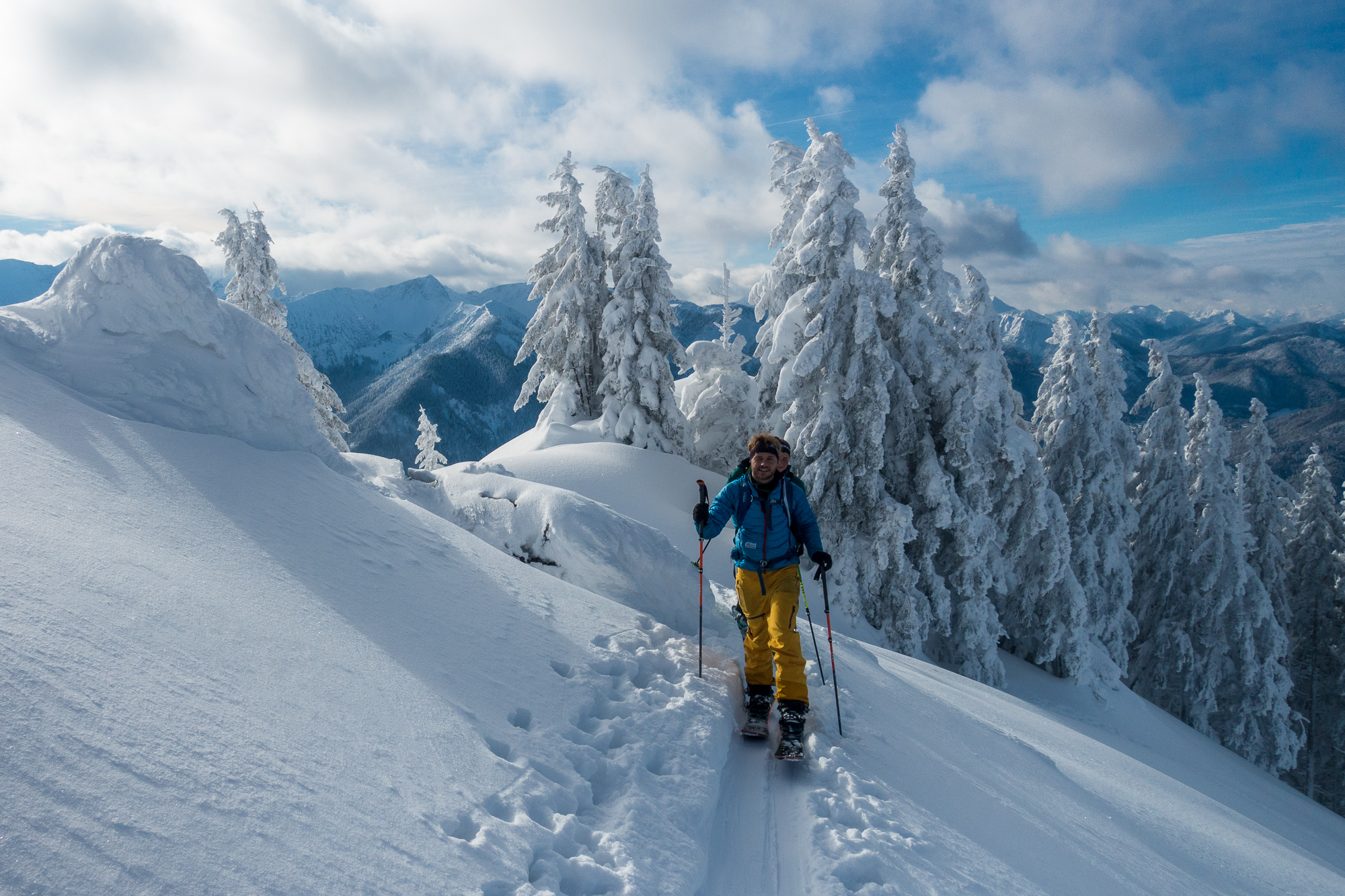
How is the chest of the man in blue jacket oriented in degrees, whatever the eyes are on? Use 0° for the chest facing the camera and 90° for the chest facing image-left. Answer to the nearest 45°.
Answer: approximately 0°

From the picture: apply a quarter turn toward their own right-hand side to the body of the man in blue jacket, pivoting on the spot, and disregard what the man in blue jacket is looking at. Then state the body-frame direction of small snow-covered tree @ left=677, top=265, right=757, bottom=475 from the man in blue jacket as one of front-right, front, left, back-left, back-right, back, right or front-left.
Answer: right

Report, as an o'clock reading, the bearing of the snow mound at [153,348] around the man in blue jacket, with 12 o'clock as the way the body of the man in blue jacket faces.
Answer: The snow mound is roughly at 3 o'clock from the man in blue jacket.

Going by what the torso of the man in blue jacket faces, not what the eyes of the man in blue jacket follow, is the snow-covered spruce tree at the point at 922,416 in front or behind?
behind

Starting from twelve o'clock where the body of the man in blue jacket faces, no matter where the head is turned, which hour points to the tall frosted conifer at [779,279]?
The tall frosted conifer is roughly at 6 o'clock from the man in blue jacket.

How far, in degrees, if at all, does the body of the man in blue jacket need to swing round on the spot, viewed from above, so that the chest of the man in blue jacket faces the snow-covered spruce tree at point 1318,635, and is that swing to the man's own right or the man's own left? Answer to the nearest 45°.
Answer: approximately 135° to the man's own left

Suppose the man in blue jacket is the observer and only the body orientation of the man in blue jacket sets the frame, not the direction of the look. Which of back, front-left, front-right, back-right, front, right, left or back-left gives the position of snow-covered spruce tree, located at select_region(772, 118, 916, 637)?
back

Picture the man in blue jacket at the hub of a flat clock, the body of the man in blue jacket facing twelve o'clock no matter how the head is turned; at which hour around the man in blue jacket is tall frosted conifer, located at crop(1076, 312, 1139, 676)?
The tall frosted conifer is roughly at 7 o'clock from the man in blue jacket.

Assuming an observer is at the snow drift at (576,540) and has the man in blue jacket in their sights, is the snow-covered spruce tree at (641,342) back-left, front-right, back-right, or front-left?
back-left

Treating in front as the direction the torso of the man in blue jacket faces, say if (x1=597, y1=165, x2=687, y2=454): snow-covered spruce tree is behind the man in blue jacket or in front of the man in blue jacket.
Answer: behind
